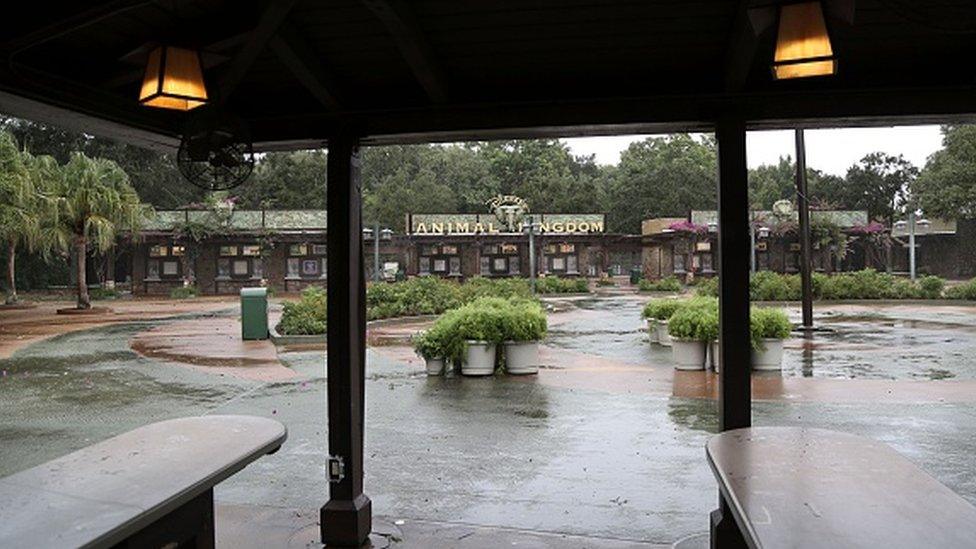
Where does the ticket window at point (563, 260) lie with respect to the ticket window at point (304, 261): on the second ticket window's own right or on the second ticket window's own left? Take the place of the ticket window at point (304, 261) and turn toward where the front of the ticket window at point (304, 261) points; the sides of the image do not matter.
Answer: on the second ticket window's own left

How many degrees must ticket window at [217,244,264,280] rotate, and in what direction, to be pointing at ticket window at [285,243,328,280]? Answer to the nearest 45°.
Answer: approximately 90° to its left

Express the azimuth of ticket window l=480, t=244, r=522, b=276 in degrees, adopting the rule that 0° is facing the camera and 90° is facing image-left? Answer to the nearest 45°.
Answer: approximately 0°

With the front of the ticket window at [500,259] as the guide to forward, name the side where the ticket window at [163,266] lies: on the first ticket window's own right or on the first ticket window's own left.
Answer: on the first ticket window's own right

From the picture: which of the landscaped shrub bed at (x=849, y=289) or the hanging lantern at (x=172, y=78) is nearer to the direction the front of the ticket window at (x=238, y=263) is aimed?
the hanging lantern

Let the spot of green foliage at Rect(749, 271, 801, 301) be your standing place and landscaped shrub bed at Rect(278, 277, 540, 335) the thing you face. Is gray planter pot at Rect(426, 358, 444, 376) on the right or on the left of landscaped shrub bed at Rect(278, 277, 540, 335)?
left

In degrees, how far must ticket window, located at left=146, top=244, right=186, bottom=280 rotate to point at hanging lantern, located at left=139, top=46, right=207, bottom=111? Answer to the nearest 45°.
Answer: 0° — it already faces it

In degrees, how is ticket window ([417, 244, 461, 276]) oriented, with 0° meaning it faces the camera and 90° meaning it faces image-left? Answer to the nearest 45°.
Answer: approximately 0°

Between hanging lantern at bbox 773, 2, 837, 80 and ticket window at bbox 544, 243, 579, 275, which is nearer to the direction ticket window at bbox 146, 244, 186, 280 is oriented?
the hanging lantern
